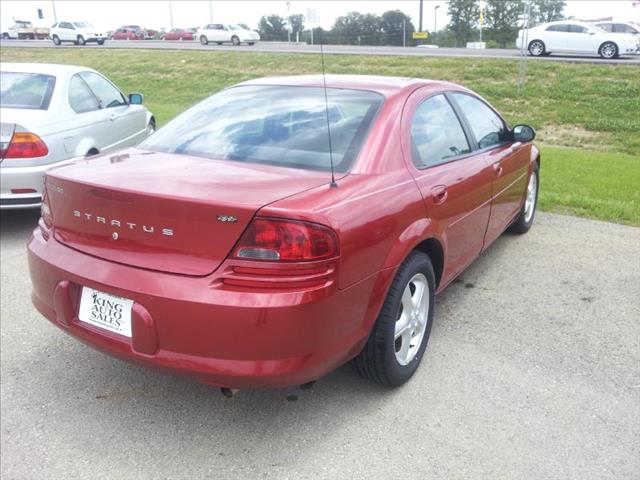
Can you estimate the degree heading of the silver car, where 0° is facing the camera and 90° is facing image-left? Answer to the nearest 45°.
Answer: approximately 225°

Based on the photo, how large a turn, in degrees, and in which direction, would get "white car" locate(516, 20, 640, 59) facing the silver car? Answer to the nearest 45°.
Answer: approximately 90° to its right

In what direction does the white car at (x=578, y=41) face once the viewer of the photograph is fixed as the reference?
facing to the right of the viewer

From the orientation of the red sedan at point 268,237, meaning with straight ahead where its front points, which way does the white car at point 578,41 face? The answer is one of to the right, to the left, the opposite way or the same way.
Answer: to the right

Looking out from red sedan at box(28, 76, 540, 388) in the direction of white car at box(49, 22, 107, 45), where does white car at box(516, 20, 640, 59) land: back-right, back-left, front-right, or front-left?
front-right

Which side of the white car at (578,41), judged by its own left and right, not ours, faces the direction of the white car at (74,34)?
back

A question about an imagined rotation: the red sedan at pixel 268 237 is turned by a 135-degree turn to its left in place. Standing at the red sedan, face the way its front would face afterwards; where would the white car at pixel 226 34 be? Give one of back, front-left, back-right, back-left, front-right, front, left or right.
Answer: right

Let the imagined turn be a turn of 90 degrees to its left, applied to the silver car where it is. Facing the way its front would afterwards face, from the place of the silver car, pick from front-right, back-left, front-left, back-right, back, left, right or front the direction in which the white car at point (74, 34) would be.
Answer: front-right

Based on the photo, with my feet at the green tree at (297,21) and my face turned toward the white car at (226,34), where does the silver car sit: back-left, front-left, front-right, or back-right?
front-left

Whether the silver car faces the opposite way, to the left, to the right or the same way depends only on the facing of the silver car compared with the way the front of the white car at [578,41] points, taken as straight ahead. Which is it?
to the left

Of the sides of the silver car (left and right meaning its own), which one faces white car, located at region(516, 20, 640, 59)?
front

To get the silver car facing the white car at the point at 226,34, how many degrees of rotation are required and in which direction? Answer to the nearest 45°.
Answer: approximately 45° to its left

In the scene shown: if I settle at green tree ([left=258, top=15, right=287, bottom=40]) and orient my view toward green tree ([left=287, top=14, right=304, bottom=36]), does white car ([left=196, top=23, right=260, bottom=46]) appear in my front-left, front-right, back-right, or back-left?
back-right

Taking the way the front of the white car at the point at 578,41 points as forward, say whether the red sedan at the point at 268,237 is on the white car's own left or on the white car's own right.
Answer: on the white car's own right

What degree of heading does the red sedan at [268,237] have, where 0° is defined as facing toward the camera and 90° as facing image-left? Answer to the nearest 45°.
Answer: approximately 225°

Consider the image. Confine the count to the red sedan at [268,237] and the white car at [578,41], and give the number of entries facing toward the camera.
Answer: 0

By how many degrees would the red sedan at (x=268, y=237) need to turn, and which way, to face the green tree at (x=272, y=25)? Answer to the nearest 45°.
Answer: approximately 45° to its left
